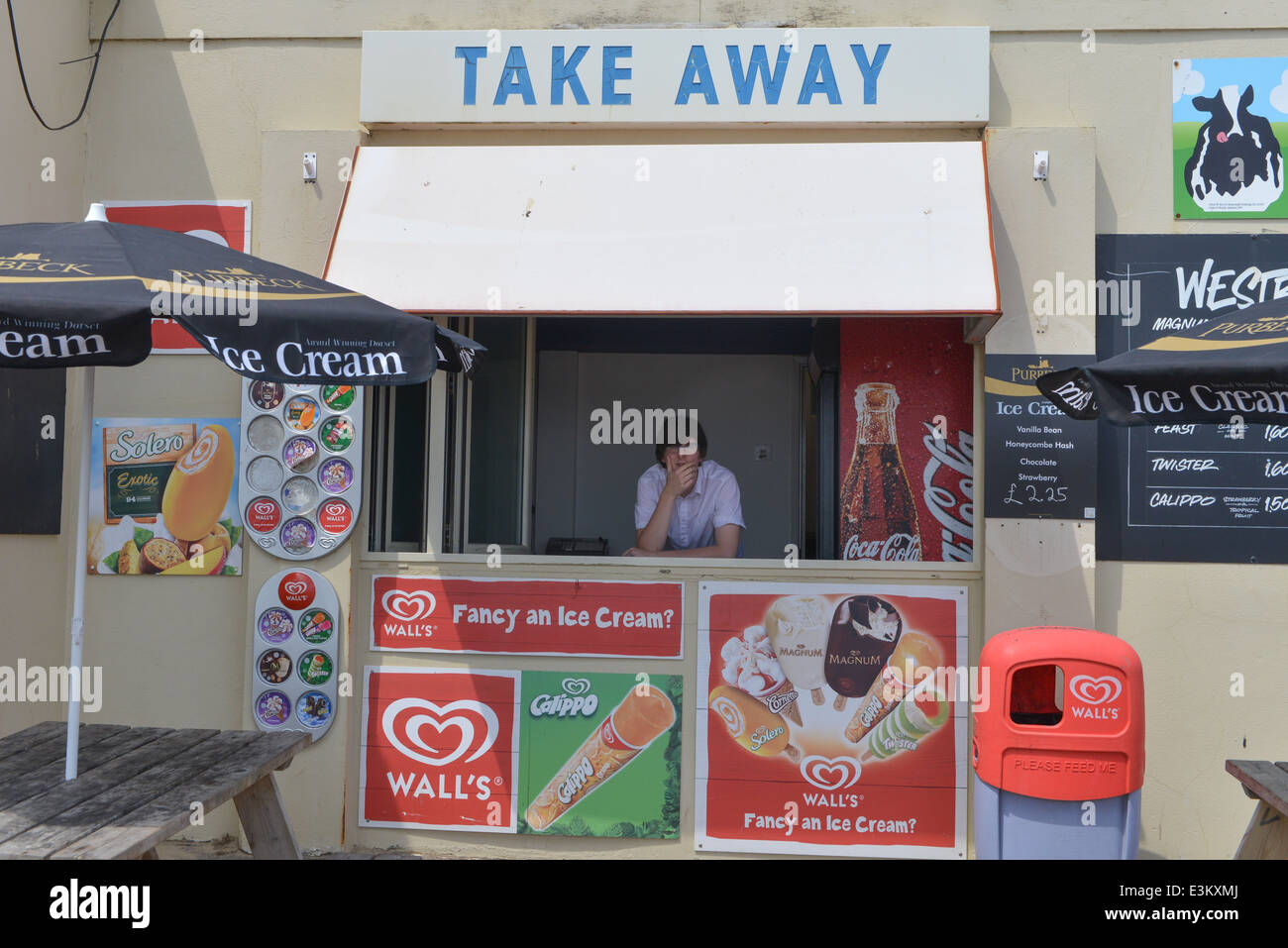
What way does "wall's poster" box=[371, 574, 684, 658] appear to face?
toward the camera

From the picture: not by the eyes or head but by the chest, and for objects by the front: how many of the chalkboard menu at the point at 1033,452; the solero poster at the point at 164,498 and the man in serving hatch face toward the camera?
3

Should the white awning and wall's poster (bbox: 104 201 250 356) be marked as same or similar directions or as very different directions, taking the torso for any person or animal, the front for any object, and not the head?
same or similar directions

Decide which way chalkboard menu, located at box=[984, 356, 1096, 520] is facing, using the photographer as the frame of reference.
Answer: facing the viewer

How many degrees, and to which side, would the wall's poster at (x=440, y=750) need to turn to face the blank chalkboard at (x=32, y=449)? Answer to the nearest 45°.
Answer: approximately 90° to its right

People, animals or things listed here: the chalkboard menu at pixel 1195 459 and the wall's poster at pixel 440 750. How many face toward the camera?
2

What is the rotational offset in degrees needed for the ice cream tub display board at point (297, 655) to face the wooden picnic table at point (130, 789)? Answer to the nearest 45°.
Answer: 0° — it already faces it

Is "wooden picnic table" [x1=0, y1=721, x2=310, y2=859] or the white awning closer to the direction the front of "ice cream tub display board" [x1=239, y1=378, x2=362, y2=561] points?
the wooden picnic table

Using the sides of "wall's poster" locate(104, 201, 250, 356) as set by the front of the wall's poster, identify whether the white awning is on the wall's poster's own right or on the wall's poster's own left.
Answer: on the wall's poster's own left

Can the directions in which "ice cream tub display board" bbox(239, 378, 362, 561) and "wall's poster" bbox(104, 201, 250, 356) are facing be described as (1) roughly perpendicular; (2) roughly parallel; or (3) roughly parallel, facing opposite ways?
roughly parallel

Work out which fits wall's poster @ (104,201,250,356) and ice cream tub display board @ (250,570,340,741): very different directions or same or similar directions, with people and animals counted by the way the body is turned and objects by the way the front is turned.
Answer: same or similar directions

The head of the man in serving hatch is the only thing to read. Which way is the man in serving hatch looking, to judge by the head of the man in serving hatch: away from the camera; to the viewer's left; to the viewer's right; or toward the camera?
toward the camera

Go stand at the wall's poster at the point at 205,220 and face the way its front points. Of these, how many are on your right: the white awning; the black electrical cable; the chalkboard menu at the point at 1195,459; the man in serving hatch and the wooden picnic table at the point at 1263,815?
1

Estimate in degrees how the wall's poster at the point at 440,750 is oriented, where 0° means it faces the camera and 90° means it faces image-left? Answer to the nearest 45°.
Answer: approximately 0°
